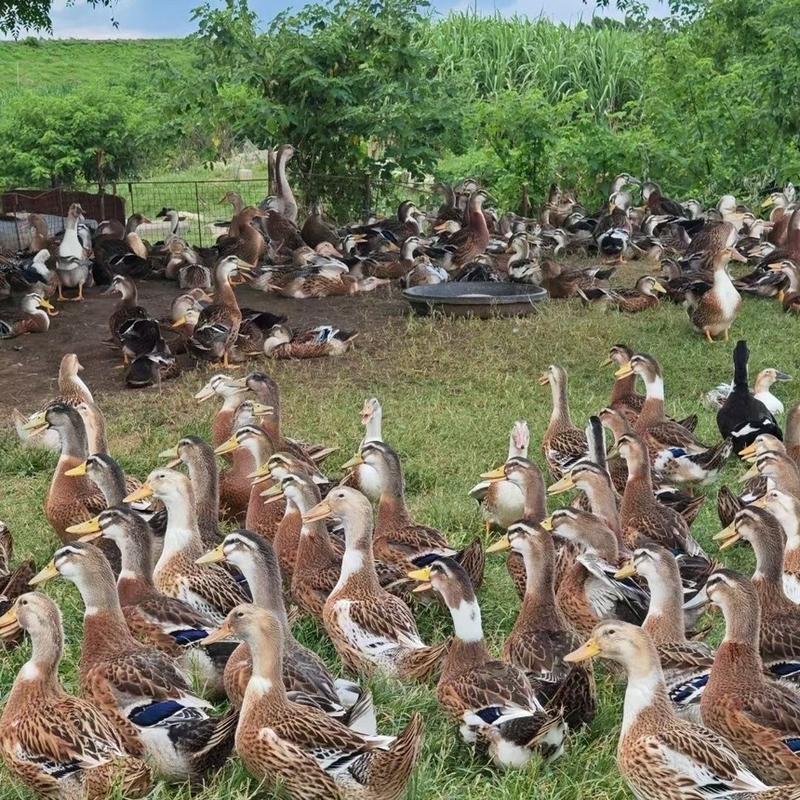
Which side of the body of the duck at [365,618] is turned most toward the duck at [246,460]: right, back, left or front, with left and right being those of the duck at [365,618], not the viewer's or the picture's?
front

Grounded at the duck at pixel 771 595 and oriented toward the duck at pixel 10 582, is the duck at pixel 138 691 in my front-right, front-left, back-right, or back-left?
front-left

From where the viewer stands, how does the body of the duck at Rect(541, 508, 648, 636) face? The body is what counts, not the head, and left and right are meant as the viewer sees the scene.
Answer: facing to the left of the viewer

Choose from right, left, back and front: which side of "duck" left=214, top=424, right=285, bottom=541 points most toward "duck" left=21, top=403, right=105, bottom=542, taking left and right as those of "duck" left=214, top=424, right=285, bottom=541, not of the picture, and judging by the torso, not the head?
front

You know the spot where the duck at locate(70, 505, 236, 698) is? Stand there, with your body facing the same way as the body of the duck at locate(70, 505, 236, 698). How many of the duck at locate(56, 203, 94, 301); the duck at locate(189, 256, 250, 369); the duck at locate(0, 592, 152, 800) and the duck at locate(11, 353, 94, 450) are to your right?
3

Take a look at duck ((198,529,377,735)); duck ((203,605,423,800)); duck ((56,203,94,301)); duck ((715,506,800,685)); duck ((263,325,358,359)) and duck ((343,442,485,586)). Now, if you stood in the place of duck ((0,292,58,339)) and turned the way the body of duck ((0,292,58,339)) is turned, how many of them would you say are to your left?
1

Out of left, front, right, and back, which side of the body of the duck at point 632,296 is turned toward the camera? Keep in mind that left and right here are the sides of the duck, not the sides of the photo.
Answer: right

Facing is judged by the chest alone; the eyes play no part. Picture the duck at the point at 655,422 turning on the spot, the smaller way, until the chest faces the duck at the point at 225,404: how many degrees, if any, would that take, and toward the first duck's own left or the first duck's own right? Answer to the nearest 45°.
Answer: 0° — it already faces it

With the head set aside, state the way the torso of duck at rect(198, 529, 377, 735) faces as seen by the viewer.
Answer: to the viewer's left

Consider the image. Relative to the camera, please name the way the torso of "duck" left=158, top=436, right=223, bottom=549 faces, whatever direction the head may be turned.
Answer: to the viewer's left

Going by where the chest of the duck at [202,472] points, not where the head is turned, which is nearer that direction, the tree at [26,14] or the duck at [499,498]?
the tree

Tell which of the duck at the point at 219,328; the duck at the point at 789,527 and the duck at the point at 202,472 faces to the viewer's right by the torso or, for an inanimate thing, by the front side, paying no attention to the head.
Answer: the duck at the point at 219,328

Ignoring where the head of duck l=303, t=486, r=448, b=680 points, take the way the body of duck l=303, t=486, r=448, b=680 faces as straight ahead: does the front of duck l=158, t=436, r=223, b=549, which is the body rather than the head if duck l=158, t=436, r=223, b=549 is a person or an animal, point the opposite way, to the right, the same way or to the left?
the same way

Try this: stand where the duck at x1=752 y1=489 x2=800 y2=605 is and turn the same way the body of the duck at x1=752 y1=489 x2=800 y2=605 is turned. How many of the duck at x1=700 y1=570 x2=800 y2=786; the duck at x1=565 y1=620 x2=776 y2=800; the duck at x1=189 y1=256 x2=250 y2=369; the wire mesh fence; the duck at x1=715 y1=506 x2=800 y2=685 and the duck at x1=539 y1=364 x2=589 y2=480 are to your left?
3

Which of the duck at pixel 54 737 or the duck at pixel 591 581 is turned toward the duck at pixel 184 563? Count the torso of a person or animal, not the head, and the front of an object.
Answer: the duck at pixel 591 581

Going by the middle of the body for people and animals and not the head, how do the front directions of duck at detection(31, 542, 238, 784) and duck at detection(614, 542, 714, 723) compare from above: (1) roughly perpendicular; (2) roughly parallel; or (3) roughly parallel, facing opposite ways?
roughly parallel

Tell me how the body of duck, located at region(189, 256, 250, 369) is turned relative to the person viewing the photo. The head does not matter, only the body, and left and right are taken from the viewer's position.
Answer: facing to the right of the viewer

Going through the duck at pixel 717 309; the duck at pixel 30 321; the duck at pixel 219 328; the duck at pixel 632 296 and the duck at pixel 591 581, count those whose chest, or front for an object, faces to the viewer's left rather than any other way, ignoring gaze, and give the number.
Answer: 1

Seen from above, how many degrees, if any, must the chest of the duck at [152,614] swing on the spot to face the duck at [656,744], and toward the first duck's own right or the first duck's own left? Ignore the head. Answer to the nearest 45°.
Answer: approximately 135° to the first duck's own left

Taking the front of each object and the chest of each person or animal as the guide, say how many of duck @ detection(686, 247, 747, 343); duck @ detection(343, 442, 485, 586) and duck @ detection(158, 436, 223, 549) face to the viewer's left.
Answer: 2

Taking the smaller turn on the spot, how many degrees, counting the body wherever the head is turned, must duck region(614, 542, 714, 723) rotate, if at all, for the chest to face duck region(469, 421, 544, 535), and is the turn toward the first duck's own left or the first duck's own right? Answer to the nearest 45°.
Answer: approximately 45° to the first duck's own right
